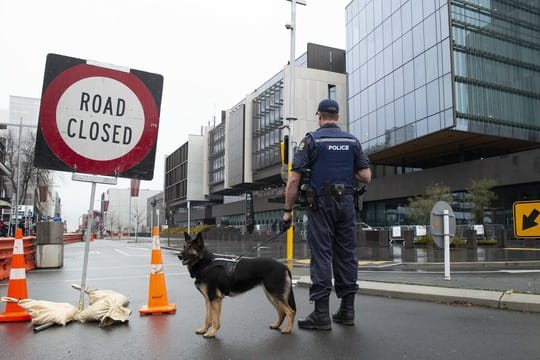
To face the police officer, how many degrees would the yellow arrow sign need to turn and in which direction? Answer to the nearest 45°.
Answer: approximately 45° to its right

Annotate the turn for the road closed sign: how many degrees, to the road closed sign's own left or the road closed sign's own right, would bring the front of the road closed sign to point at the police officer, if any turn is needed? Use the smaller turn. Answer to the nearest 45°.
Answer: approximately 45° to the road closed sign's own left

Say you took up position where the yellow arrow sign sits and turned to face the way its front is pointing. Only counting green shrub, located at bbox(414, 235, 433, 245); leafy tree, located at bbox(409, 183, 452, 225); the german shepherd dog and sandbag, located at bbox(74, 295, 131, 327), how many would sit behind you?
2

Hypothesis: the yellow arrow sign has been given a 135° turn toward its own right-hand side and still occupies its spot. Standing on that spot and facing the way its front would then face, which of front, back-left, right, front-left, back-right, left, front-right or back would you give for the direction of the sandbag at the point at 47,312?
left

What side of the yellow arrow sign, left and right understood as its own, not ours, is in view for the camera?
front

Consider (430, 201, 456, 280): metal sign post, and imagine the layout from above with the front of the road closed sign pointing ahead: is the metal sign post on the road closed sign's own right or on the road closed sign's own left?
on the road closed sign's own left

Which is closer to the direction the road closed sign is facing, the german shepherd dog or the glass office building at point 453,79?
the german shepherd dog

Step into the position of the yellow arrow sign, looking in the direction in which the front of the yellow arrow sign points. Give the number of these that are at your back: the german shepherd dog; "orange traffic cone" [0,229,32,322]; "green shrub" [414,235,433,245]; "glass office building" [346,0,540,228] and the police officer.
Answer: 2

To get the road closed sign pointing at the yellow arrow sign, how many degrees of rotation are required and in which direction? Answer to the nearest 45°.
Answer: approximately 90° to its left

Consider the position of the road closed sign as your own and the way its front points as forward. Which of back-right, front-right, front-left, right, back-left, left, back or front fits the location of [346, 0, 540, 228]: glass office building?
back-left

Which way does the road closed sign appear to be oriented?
toward the camera

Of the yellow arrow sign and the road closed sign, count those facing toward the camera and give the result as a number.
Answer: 2

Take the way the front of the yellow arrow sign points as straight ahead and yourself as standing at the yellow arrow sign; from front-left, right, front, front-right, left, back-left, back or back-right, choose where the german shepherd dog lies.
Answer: front-right

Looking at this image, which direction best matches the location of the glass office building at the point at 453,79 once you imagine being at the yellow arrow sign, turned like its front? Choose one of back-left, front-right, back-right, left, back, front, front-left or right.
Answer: back
